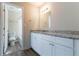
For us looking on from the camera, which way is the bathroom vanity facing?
facing the viewer and to the left of the viewer

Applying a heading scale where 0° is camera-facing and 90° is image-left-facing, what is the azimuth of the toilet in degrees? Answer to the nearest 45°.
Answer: approximately 0°

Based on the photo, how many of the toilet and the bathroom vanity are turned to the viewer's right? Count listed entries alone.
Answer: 0

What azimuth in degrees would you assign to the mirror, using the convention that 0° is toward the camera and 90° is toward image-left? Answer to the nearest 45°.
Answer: approximately 45°
